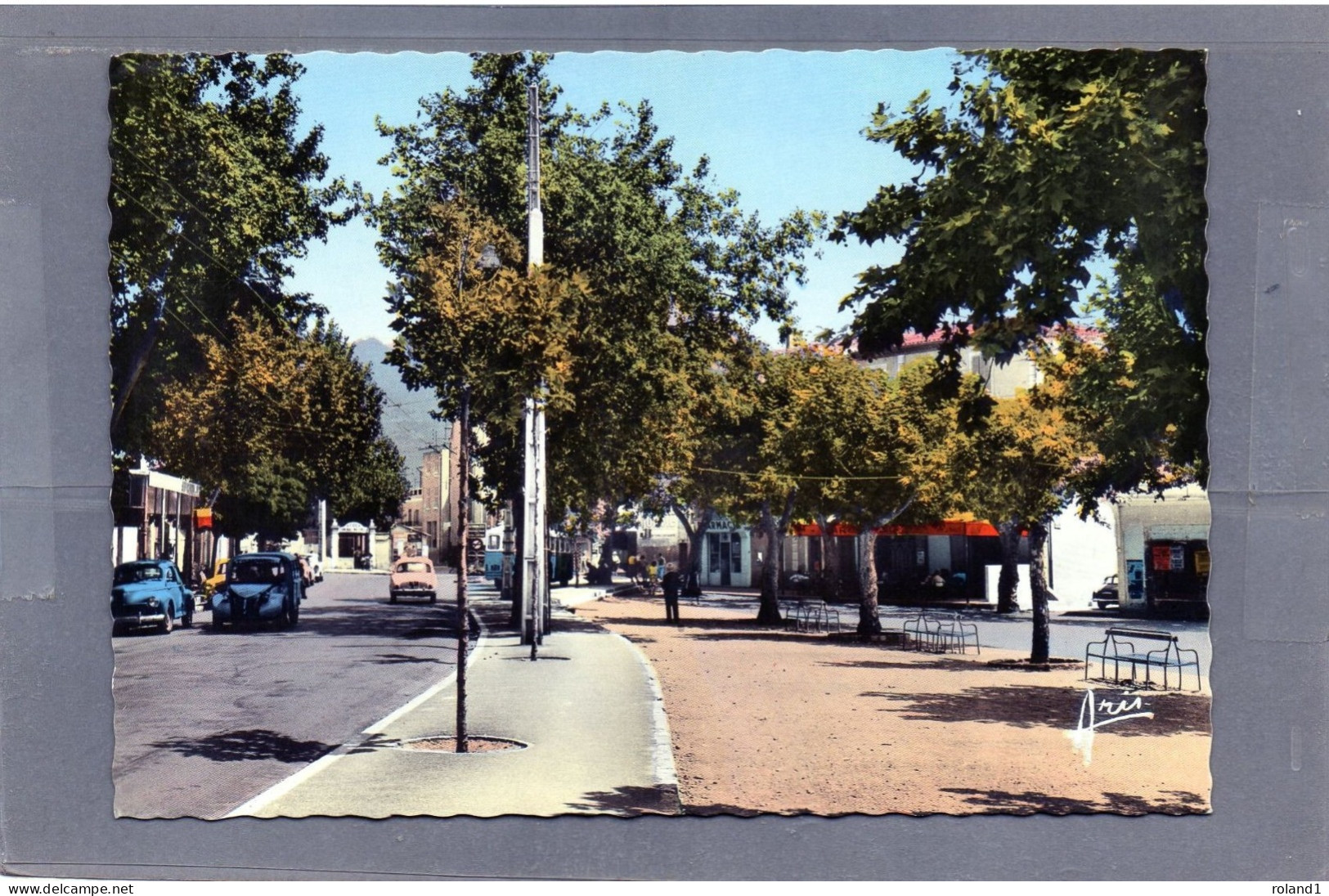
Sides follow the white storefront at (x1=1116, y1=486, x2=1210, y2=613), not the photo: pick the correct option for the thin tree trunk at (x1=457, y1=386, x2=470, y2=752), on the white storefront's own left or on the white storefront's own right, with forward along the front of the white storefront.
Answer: on the white storefront's own right

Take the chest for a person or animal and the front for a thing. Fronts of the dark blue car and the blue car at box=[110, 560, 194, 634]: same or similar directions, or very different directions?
same or similar directions

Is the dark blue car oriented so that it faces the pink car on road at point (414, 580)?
no

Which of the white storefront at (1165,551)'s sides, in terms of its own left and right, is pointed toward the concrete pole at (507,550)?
right

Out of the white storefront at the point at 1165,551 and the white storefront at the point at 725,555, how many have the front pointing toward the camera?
2

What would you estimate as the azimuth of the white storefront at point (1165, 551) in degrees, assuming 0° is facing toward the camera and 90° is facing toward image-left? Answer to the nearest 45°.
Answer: approximately 0°

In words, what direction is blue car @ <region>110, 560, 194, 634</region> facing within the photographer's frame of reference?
facing the viewer and to the left of the viewer

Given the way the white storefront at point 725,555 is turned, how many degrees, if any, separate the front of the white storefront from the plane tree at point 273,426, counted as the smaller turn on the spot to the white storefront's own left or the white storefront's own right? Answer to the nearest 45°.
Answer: approximately 90° to the white storefront's own right

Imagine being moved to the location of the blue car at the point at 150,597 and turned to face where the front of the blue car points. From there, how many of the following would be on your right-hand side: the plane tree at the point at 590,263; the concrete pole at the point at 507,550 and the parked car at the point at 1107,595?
0

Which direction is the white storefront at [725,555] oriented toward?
toward the camera

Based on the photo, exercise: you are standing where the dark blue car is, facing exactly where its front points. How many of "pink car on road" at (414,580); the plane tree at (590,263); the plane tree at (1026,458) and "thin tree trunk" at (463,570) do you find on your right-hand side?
0
